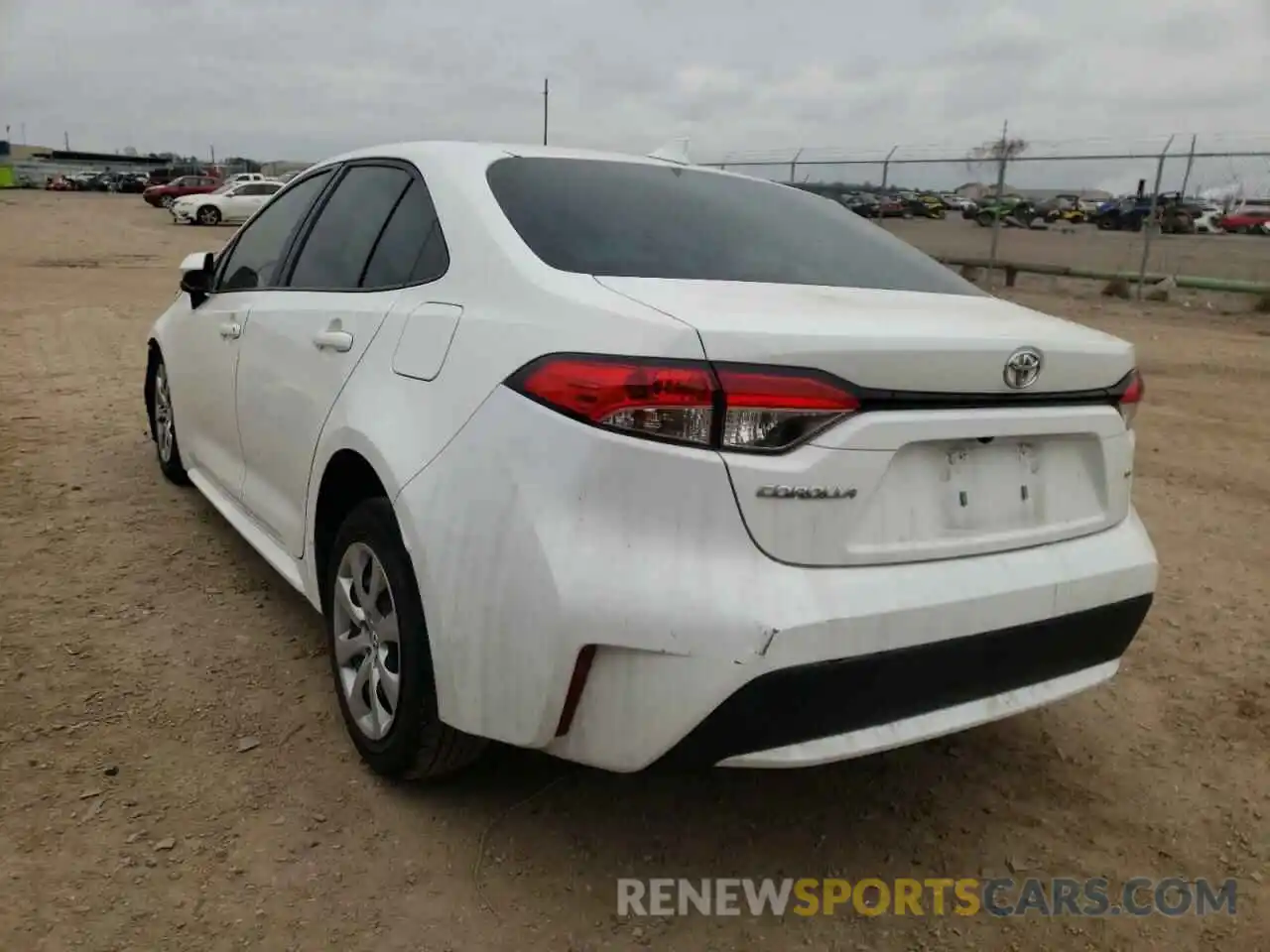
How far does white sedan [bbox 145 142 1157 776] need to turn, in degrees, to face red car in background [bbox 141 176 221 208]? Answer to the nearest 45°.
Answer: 0° — it already faces it

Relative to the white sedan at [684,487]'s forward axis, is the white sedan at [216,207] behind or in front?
in front

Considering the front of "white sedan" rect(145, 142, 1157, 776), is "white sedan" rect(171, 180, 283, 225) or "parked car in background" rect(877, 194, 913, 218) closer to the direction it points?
the white sedan

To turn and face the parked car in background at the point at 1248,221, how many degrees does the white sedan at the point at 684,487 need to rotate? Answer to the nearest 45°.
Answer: approximately 90° to its right

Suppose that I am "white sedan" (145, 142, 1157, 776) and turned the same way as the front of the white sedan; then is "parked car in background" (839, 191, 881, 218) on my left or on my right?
on my right

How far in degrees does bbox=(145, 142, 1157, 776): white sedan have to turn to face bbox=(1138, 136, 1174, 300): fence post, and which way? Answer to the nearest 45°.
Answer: approximately 90° to its right

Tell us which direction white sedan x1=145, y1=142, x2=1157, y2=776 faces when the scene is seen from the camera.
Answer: facing away from the viewer and to the left of the viewer

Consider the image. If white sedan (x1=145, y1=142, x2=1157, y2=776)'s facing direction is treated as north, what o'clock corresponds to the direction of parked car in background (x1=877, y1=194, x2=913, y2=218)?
The parked car in background is roughly at 2 o'clock from the white sedan.

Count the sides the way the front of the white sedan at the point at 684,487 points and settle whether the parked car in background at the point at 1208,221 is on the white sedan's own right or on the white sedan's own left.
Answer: on the white sedan's own right
